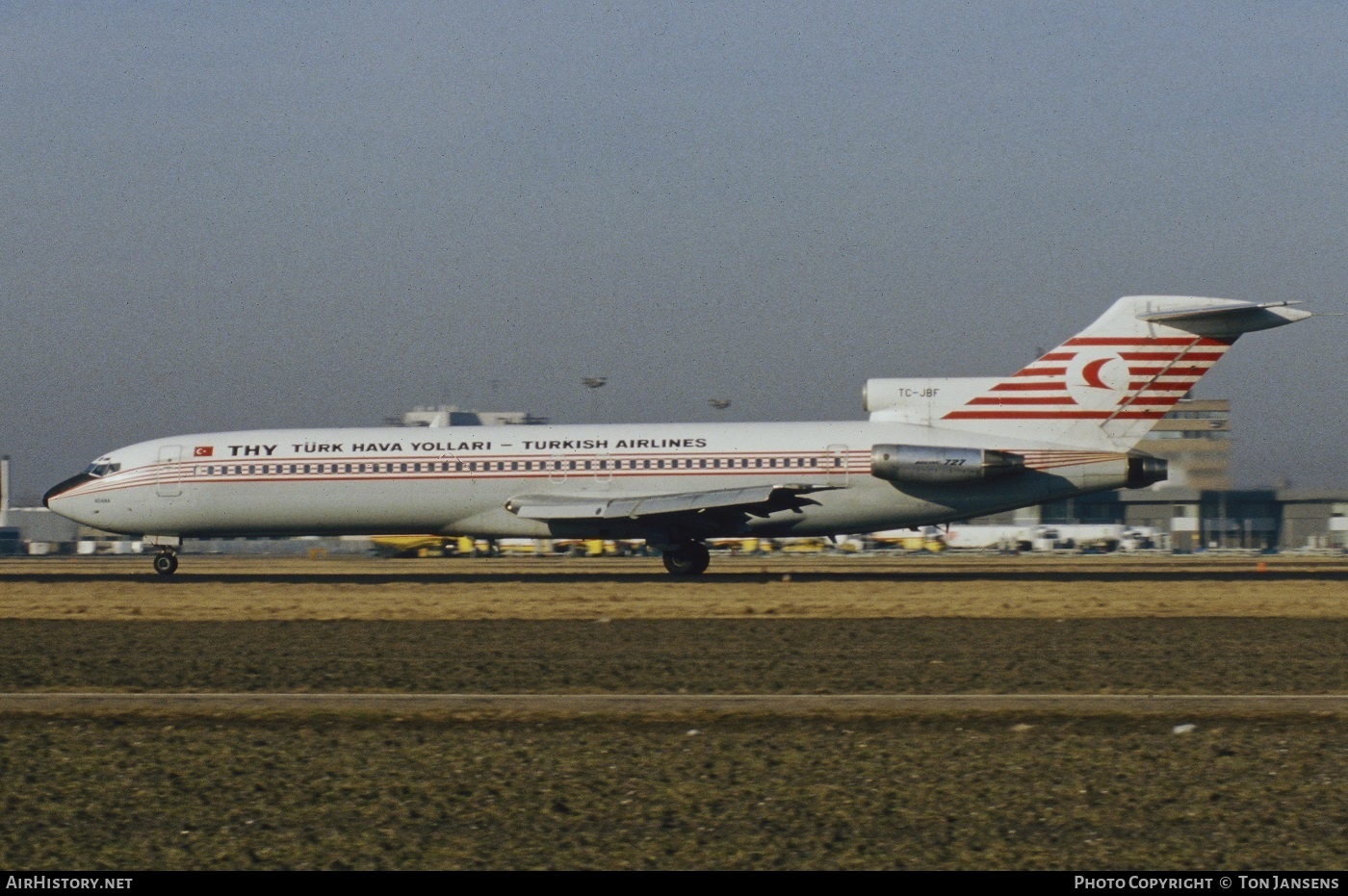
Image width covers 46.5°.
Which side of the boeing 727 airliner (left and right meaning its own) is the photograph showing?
left
